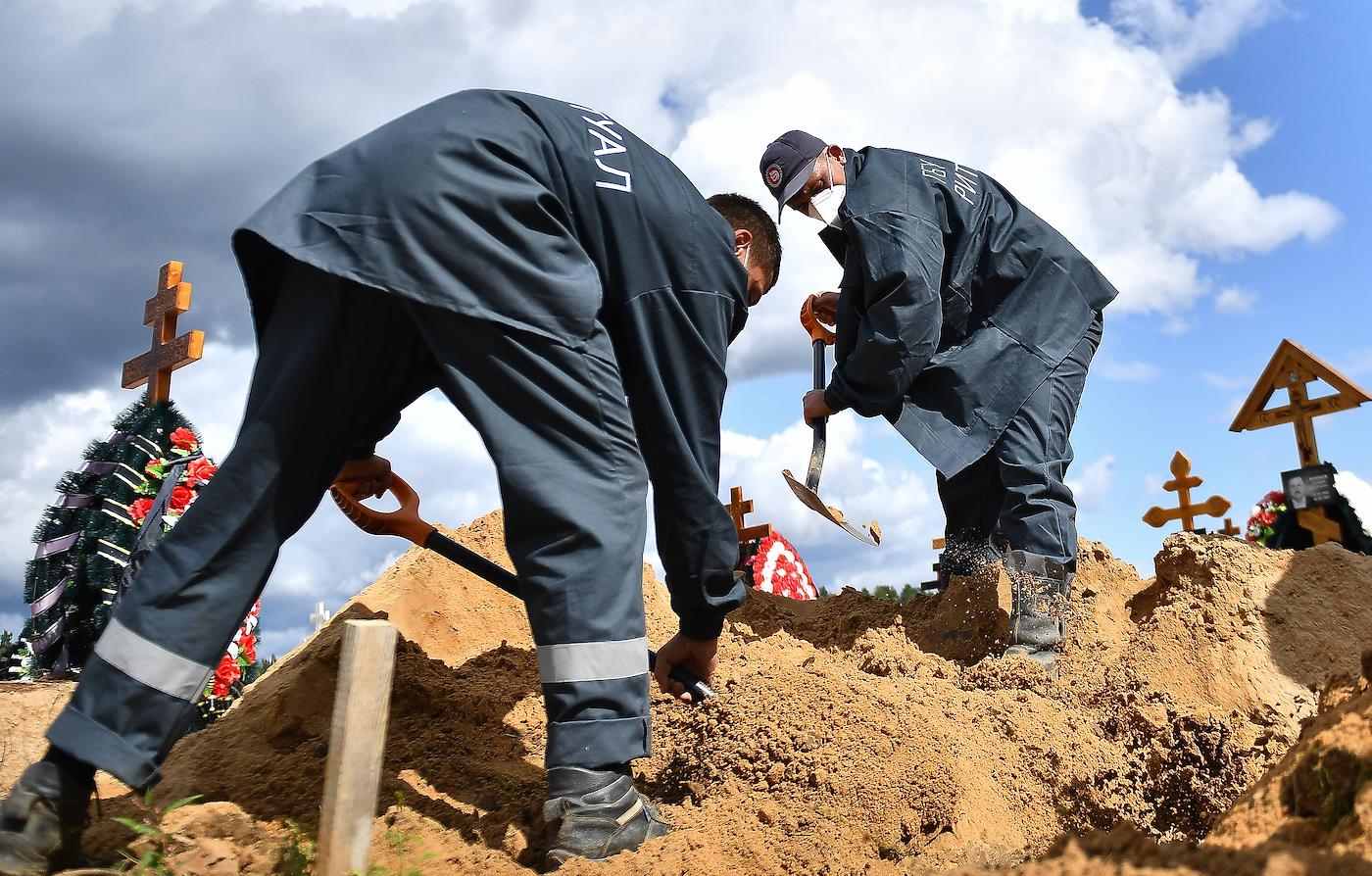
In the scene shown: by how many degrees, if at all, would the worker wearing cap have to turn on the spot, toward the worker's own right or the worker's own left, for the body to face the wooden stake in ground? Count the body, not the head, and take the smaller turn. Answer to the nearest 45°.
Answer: approximately 45° to the worker's own left

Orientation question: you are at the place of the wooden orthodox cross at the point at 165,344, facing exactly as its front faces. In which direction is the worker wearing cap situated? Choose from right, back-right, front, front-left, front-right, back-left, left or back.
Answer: left

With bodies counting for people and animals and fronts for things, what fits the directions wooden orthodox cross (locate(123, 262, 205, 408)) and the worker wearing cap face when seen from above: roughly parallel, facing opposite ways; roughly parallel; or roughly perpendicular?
roughly perpendicular

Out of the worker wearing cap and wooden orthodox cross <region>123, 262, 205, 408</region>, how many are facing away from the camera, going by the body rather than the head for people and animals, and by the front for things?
0

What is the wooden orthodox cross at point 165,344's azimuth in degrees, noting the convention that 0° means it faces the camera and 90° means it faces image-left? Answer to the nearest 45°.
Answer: approximately 45°

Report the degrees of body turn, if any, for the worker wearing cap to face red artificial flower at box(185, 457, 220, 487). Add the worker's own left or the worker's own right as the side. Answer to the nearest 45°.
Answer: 0° — they already face it

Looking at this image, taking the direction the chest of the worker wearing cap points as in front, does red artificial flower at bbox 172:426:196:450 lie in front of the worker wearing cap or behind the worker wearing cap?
in front

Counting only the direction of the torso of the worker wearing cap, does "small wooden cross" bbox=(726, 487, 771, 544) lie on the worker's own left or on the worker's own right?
on the worker's own right

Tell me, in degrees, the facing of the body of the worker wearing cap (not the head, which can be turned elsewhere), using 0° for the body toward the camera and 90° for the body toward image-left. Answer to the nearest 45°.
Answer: approximately 90°
